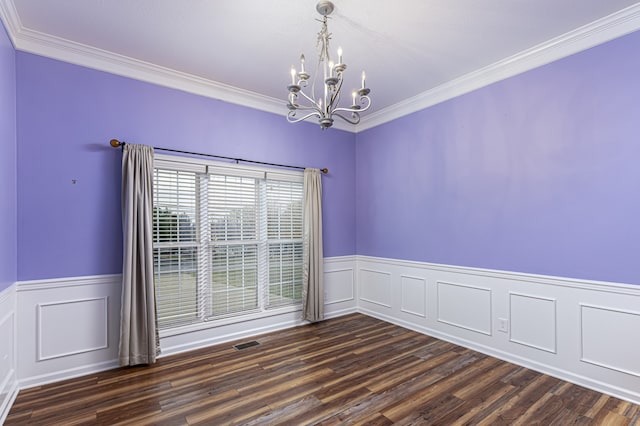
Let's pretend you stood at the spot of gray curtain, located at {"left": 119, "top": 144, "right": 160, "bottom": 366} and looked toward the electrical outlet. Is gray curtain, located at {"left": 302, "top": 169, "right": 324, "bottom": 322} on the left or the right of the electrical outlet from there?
left

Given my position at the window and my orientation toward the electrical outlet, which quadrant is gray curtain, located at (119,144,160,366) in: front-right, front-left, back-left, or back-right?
back-right

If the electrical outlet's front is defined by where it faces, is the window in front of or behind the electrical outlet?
in front

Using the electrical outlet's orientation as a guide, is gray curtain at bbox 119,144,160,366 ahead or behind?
ahead

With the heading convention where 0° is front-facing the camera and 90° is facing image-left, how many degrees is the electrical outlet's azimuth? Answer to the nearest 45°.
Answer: approximately 45°

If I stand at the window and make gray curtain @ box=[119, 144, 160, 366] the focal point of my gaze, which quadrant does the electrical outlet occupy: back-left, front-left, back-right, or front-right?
back-left

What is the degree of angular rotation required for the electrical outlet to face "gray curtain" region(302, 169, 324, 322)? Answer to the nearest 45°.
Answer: approximately 45° to its right
